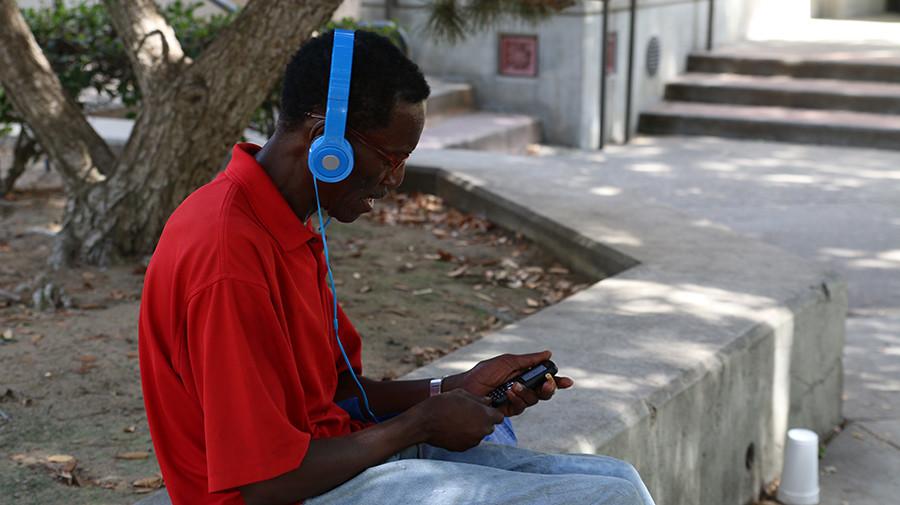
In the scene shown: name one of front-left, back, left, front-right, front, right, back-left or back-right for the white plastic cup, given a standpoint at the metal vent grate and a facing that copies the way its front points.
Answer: front-right

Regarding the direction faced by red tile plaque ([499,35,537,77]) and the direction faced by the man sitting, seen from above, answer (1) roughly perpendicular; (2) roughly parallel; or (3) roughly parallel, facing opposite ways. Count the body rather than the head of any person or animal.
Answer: roughly perpendicular

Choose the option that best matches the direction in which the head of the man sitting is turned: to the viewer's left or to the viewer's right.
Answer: to the viewer's right

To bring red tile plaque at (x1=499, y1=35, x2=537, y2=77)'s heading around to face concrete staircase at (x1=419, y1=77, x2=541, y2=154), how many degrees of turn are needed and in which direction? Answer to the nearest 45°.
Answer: approximately 45° to its right

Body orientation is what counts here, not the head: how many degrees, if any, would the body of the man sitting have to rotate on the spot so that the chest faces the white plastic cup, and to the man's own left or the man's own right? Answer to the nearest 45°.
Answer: approximately 45° to the man's own left

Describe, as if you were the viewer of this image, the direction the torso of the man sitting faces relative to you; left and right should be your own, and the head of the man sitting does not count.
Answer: facing to the right of the viewer

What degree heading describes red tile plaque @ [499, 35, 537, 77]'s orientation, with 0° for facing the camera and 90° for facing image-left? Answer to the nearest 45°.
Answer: approximately 0°

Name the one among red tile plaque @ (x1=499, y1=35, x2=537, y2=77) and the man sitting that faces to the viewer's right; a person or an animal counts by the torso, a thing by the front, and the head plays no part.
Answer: the man sitting

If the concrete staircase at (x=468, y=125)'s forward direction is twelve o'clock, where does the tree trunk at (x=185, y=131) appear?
The tree trunk is roughly at 2 o'clock from the concrete staircase.

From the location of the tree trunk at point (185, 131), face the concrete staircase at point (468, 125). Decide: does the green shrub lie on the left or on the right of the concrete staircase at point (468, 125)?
left

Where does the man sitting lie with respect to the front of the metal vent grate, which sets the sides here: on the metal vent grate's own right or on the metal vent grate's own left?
on the metal vent grate's own right

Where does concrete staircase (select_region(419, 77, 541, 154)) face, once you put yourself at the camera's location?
facing the viewer and to the right of the viewer

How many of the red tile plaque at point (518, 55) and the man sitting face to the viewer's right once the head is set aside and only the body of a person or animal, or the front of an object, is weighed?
1

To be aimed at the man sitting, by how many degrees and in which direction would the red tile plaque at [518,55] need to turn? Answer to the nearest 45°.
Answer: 0° — it already faces them
